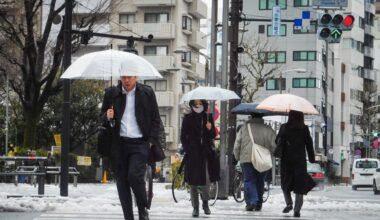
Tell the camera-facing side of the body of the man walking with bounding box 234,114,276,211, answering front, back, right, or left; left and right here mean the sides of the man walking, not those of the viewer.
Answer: back

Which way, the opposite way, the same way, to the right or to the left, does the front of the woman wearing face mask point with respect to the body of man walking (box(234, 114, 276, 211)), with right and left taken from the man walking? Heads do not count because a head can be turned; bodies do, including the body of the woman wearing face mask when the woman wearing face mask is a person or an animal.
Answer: the opposite way

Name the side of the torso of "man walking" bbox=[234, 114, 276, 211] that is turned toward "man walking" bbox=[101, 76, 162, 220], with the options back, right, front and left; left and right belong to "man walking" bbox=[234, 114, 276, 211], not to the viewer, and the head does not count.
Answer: back

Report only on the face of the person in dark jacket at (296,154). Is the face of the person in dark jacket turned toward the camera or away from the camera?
away from the camera

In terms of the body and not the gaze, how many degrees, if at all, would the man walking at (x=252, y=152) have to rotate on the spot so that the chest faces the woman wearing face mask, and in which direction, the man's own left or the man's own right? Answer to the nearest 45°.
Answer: approximately 135° to the man's own left

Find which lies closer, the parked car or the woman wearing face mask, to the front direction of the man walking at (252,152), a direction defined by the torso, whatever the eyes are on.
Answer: the parked car

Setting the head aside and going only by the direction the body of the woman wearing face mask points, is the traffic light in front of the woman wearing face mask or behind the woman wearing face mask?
behind

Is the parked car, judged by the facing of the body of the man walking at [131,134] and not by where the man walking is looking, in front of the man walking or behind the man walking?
behind

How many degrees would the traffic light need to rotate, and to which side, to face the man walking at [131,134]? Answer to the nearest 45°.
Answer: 0° — it already faces them
